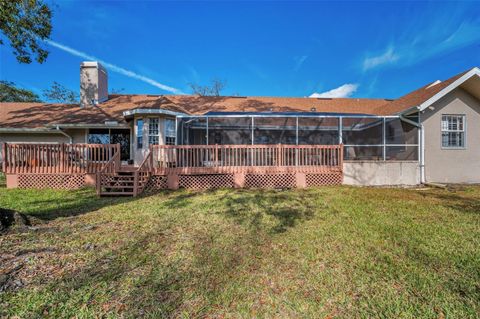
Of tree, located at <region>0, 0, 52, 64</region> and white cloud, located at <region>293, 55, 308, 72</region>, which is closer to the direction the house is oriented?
the white cloud

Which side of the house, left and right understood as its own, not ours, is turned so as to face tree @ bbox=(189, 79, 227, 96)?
front

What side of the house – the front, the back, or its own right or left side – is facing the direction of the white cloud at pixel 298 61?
front

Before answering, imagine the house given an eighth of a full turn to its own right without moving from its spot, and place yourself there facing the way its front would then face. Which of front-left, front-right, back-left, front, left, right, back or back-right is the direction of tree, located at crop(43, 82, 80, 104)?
left

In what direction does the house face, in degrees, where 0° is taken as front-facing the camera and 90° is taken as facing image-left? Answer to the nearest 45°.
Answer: approximately 180°

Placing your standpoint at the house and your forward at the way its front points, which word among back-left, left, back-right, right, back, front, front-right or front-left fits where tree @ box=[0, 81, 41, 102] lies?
front-left

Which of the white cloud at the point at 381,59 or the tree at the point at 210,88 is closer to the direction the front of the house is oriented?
the tree
